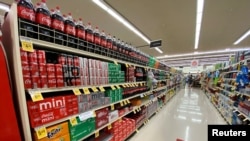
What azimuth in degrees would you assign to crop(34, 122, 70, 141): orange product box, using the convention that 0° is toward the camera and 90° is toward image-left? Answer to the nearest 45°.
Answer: approximately 315°
